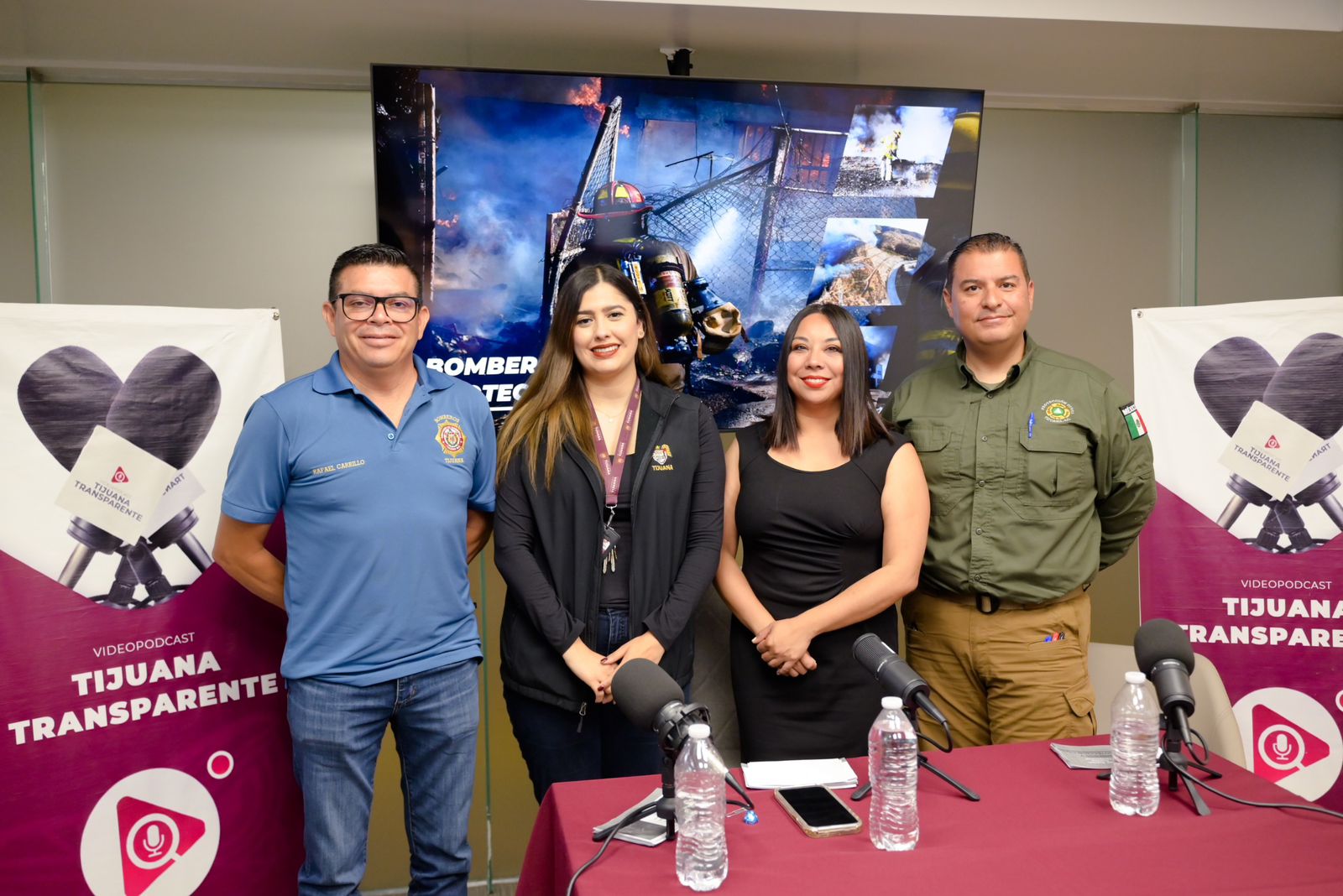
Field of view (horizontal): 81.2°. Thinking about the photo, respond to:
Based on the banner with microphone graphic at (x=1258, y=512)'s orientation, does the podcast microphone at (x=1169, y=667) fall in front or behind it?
in front

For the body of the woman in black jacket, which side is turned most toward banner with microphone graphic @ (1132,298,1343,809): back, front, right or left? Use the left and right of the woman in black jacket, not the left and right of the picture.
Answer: left

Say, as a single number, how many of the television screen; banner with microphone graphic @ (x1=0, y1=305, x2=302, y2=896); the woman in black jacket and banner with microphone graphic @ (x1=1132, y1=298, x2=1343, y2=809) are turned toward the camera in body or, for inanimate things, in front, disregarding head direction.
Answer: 4

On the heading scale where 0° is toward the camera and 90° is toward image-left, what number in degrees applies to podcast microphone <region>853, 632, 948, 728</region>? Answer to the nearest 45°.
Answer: approximately 135°

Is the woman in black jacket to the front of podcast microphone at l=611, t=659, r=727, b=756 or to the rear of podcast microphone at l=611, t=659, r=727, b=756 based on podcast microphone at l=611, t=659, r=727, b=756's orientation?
to the front

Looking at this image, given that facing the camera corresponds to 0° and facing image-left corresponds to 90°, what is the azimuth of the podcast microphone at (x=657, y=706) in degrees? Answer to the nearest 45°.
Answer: approximately 135°

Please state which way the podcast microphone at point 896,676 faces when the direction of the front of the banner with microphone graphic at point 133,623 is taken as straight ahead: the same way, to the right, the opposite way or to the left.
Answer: the opposite way

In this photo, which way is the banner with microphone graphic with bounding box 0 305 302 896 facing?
toward the camera

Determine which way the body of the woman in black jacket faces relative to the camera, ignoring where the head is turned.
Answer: toward the camera

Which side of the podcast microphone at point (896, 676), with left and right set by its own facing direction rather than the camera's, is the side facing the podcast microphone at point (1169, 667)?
right

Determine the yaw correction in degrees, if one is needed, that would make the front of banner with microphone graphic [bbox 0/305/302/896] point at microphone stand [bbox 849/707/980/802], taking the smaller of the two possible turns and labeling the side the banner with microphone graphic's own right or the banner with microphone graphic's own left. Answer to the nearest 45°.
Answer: approximately 45° to the banner with microphone graphic's own left
